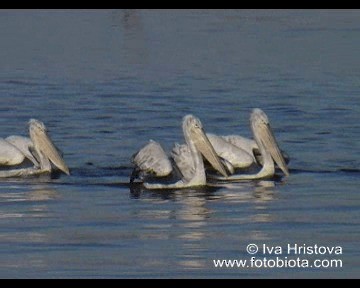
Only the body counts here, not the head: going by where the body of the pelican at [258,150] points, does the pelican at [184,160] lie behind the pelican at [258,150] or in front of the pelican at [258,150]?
behind

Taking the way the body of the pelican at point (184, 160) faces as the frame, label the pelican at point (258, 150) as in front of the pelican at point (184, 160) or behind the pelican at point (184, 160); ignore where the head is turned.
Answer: in front

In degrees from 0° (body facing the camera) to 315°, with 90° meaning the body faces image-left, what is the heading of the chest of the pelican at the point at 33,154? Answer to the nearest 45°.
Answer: approximately 270°

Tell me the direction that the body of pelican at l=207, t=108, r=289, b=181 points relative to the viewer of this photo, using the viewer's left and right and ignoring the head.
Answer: facing to the right of the viewer

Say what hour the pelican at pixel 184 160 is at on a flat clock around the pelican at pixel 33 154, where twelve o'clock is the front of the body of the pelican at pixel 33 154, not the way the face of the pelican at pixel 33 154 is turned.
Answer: the pelican at pixel 184 160 is roughly at 1 o'clock from the pelican at pixel 33 154.

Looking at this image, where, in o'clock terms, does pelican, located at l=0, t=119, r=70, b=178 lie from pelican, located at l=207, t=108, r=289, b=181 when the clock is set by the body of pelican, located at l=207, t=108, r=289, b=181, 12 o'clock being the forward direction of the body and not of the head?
pelican, located at l=0, t=119, r=70, b=178 is roughly at 6 o'clock from pelican, located at l=207, t=108, r=289, b=181.

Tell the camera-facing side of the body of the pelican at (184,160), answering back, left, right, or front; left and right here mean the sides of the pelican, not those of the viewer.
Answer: right

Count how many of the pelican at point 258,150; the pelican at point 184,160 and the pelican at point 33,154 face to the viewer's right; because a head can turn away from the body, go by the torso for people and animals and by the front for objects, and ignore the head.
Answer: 3

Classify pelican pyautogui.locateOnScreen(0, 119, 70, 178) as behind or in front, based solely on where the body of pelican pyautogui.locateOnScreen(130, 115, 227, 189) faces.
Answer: behind

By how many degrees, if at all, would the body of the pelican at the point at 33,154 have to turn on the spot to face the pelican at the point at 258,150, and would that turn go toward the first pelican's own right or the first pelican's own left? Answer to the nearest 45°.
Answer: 0° — it already faces it
